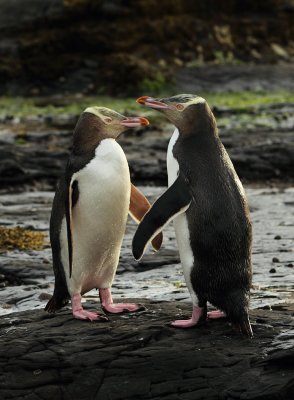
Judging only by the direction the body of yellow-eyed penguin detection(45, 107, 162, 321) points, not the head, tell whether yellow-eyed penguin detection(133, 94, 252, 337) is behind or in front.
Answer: in front

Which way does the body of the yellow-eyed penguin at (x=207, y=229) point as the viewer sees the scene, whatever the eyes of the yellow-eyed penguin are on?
to the viewer's left

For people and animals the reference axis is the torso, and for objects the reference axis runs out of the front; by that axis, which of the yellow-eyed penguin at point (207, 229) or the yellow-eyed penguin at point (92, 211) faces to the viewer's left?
the yellow-eyed penguin at point (207, 229)

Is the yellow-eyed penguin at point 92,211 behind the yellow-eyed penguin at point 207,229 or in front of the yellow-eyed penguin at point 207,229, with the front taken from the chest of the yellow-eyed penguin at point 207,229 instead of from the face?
in front

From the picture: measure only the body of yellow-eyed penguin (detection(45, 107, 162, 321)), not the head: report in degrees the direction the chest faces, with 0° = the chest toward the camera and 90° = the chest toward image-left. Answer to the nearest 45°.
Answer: approximately 315°

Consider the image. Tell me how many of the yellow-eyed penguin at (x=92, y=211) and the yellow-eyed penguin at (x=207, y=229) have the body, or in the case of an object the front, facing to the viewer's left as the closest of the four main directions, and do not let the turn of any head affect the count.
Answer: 1
